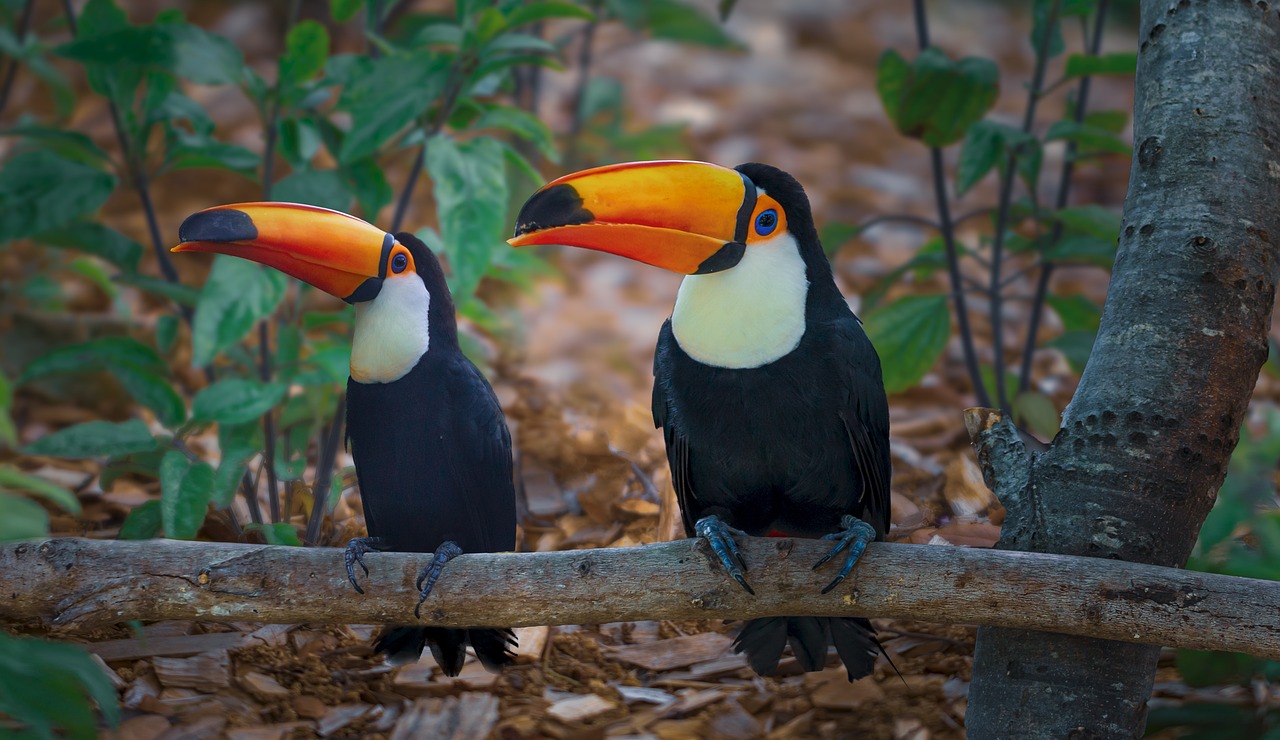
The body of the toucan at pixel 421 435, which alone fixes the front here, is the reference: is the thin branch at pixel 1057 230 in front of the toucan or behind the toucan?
behind

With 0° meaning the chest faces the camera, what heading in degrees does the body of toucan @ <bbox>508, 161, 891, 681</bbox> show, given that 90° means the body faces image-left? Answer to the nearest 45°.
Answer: approximately 45°

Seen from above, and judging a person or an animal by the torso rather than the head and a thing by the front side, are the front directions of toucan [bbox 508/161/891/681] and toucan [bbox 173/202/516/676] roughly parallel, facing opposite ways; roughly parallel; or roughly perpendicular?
roughly parallel

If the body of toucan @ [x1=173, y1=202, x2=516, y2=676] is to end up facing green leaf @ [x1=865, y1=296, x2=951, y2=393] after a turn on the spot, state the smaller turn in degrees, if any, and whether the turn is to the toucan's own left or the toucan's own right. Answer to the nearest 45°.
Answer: approximately 180°

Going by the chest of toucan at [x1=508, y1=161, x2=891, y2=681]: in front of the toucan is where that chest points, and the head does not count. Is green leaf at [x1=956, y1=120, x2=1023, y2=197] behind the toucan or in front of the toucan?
behind

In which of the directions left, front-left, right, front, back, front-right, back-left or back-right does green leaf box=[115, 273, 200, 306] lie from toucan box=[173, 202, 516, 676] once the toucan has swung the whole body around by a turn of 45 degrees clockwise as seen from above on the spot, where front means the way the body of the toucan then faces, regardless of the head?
front-right

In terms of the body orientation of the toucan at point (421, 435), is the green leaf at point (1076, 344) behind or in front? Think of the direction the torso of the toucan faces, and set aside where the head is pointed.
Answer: behind

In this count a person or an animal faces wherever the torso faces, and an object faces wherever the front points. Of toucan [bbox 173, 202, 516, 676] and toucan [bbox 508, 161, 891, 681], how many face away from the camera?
0
